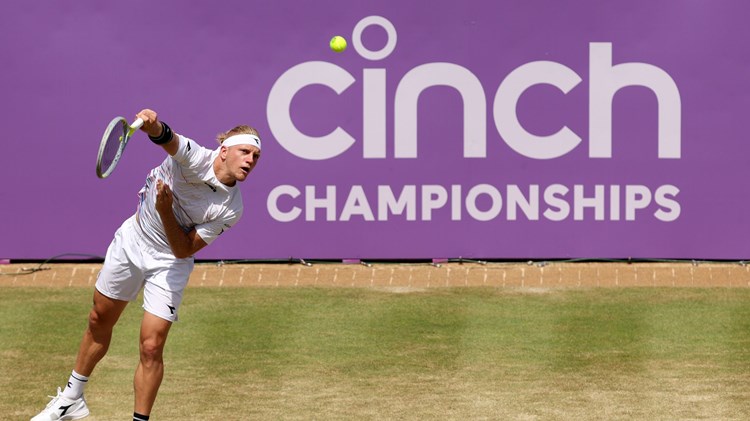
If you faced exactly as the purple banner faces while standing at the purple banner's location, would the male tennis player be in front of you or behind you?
in front

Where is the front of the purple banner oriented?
toward the camera
